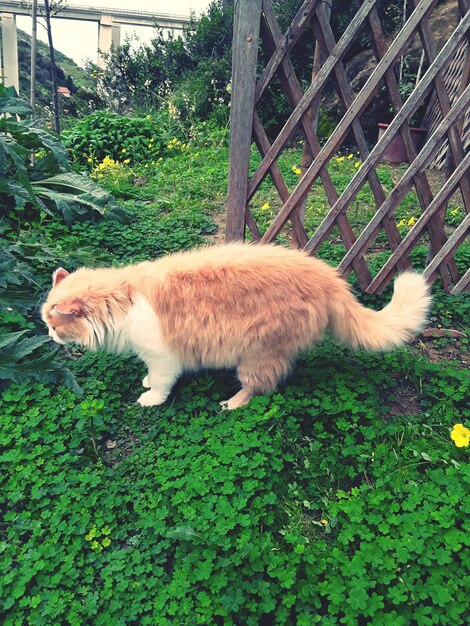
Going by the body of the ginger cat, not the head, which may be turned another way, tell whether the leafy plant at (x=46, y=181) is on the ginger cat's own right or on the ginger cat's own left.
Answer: on the ginger cat's own right

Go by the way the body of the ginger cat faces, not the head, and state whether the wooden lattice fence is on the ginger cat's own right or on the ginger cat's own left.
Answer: on the ginger cat's own right

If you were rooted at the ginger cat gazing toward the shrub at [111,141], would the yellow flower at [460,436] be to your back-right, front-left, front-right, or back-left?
back-right

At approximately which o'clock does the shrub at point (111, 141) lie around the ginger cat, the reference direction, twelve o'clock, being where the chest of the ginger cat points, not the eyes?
The shrub is roughly at 2 o'clock from the ginger cat.

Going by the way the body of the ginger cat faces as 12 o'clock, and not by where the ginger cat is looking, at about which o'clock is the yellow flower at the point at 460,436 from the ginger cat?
The yellow flower is roughly at 7 o'clock from the ginger cat.

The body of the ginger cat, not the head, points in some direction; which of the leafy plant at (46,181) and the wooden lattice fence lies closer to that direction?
the leafy plant

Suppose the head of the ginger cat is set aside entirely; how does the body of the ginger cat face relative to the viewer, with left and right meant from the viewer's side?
facing to the left of the viewer

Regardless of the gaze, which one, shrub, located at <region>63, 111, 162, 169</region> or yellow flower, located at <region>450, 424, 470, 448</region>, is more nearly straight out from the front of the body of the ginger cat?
the shrub

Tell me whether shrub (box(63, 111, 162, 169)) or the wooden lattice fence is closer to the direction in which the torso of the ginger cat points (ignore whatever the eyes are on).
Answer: the shrub

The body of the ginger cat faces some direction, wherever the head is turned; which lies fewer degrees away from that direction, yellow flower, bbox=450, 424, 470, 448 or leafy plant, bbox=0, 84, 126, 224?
the leafy plant
